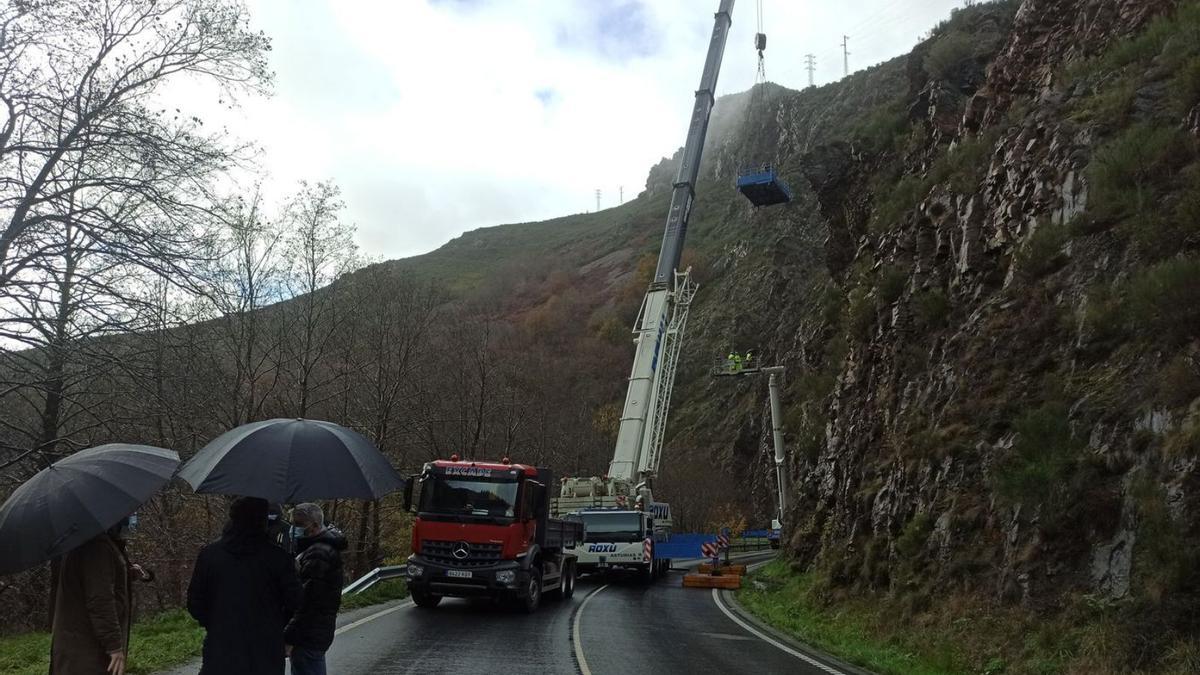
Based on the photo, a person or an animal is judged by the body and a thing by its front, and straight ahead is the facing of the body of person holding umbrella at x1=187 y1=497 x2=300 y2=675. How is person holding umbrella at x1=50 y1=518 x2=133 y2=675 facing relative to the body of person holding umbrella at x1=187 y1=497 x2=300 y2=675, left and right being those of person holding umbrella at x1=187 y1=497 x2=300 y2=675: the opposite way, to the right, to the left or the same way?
to the right

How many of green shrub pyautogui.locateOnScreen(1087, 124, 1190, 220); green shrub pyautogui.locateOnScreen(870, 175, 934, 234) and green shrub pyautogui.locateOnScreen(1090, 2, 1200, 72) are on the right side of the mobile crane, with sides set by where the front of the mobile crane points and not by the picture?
0

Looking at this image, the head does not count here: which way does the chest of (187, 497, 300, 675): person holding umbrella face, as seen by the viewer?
away from the camera

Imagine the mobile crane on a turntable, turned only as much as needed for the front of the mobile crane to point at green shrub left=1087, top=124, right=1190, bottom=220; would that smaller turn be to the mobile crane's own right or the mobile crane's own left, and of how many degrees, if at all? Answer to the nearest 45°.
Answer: approximately 45° to the mobile crane's own left

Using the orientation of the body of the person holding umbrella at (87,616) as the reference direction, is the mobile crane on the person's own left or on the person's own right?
on the person's own left

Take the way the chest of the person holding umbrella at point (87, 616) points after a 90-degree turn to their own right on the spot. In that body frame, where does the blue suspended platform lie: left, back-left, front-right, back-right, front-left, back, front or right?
back-left

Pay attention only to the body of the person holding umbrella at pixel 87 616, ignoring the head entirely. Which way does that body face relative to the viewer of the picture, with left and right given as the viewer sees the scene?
facing to the right of the viewer

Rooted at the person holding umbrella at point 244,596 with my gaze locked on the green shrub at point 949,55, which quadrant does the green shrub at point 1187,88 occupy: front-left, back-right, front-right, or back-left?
front-right

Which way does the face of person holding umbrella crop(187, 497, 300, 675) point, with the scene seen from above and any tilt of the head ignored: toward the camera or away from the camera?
away from the camera

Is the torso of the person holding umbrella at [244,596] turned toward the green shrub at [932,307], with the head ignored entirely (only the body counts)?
no

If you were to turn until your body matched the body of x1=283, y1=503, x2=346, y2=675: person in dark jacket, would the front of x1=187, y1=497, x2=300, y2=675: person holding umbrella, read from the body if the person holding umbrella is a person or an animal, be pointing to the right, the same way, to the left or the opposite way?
to the right

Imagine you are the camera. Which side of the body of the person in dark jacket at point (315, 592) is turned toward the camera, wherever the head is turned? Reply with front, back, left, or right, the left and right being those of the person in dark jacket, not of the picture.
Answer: left

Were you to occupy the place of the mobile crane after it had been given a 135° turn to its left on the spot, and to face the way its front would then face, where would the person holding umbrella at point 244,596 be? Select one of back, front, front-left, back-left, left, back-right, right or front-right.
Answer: back-right

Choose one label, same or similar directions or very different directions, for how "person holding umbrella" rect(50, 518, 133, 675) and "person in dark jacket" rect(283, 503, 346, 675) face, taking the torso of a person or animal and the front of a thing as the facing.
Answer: very different directions

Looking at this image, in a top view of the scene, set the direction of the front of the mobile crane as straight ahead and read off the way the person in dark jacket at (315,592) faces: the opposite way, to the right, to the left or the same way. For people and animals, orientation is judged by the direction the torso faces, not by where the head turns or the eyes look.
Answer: to the right

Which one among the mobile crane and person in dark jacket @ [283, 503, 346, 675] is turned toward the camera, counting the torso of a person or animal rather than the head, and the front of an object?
the mobile crane
